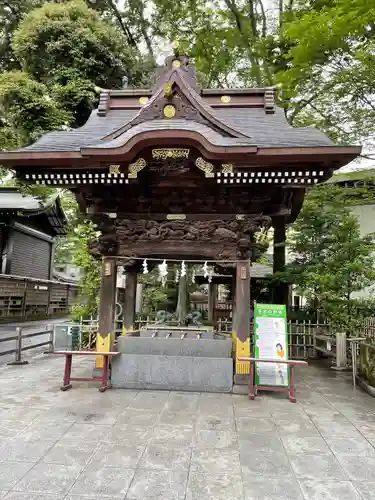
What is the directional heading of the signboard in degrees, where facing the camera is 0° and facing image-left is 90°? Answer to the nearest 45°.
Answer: approximately 0°

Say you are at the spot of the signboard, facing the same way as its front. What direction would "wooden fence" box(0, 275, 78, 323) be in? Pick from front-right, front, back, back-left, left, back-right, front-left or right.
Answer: back-right
